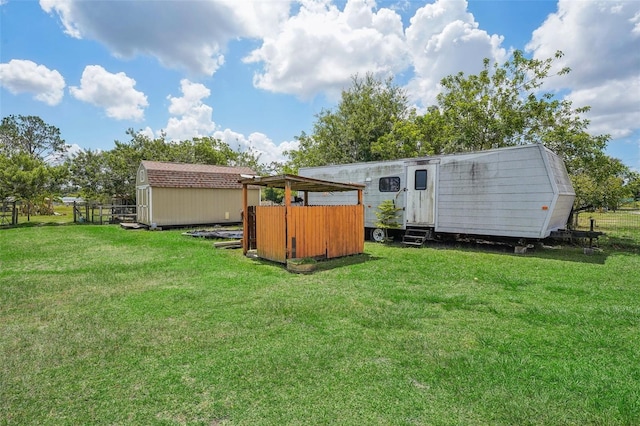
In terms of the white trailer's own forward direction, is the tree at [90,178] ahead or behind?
behind

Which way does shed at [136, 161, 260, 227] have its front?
to the viewer's left

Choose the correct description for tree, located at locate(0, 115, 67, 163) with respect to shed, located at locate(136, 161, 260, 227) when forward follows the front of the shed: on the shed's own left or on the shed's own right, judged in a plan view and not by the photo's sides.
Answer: on the shed's own right

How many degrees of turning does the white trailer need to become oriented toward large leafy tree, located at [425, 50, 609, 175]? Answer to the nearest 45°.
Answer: approximately 135° to its left

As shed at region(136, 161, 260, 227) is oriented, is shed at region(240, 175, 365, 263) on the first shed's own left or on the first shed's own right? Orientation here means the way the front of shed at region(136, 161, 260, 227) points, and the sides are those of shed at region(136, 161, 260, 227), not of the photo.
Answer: on the first shed's own left

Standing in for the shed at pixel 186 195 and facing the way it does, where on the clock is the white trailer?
The white trailer is roughly at 8 o'clock from the shed.

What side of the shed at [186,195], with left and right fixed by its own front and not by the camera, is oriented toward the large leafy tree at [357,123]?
back

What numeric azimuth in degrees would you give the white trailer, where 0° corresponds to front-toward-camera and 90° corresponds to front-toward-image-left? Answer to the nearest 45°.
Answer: approximately 315°

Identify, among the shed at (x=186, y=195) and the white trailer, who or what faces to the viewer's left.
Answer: the shed
